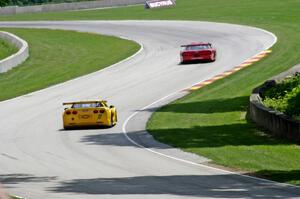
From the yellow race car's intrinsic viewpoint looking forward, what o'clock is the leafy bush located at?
The leafy bush is roughly at 3 o'clock from the yellow race car.

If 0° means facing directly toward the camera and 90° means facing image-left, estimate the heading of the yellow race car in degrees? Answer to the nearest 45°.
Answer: approximately 180°
